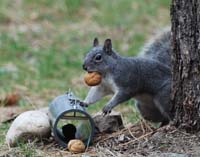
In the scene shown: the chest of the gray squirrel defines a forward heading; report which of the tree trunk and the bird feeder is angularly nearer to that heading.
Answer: the bird feeder

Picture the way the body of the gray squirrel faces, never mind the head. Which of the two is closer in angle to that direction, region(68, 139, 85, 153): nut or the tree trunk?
the nut

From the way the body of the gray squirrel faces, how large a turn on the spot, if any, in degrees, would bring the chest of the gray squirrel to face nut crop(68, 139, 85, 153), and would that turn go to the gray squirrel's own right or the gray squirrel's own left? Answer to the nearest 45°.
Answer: approximately 45° to the gray squirrel's own left

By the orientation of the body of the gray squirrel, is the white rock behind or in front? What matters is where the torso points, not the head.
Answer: in front

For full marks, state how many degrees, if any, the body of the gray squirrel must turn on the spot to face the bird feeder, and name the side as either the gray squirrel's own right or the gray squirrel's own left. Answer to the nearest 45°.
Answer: approximately 45° to the gray squirrel's own left

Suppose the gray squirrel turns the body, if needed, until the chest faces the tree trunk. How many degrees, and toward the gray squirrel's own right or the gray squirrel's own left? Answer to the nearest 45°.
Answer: approximately 135° to the gray squirrel's own left

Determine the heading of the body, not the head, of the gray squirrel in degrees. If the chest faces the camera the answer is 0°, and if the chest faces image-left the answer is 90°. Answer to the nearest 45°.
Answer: approximately 90°

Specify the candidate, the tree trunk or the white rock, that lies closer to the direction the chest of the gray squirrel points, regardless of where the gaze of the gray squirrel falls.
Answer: the white rock
